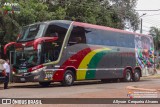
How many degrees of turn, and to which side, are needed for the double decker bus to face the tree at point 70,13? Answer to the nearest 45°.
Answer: approximately 135° to its right

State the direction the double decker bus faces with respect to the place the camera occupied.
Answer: facing the viewer and to the left of the viewer
